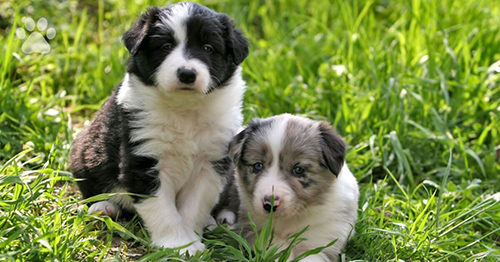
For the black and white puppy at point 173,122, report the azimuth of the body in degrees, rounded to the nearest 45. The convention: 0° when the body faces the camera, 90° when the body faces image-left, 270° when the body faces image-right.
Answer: approximately 315°

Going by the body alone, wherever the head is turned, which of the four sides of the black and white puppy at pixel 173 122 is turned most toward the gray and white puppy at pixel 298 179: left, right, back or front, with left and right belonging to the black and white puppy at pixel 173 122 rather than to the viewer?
front
